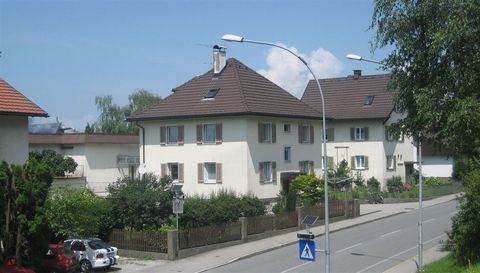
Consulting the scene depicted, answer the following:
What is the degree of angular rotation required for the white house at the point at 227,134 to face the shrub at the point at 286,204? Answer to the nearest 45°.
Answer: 0° — it already faces it

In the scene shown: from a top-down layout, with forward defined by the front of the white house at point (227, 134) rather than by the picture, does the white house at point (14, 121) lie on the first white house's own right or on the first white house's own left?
on the first white house's own right

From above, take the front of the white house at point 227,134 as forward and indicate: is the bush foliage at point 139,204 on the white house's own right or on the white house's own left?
on the white house's own right

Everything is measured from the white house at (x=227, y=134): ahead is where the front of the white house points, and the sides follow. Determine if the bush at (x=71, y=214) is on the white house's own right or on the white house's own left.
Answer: on the white house's own right

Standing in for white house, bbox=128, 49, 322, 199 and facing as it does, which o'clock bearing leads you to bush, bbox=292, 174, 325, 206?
The bush is roughly at 12 o'clock from the white house.

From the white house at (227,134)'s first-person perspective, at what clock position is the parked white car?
The parked white car is roughly at 2 o'clock from the white house.
